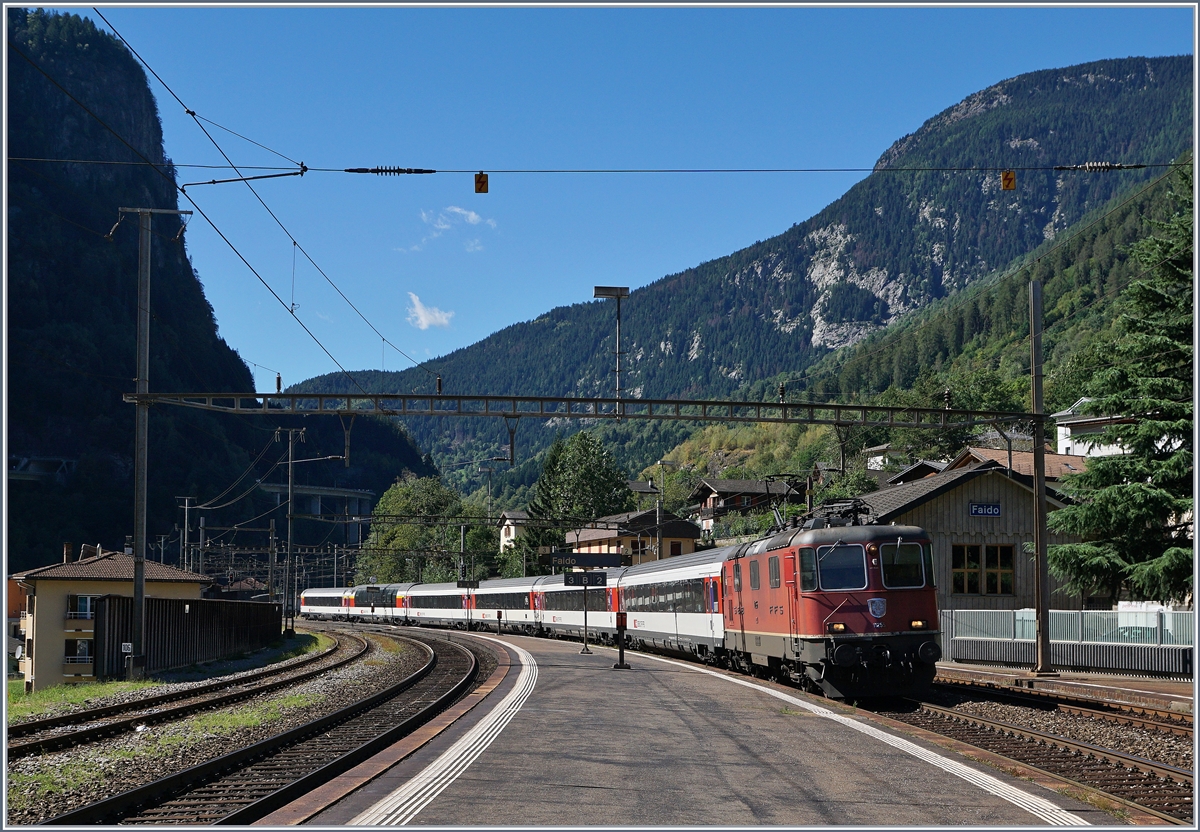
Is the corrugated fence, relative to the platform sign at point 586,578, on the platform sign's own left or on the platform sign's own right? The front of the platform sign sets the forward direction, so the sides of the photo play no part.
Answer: on the platform sign's own right

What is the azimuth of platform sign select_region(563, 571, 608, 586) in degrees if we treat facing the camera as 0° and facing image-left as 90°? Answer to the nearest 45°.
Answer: approximately 0°

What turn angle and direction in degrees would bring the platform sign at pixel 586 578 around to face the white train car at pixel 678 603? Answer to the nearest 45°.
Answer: approximately 90° to its left

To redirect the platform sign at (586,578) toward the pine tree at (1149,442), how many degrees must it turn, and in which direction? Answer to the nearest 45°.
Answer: approximately 45° to its left

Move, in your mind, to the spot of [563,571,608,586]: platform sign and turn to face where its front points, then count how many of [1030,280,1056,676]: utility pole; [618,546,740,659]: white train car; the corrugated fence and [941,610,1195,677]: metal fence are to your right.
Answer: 1

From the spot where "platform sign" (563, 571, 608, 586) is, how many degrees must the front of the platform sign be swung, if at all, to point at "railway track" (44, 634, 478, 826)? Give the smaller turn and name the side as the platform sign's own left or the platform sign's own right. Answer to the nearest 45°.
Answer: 0° — it already faces it
